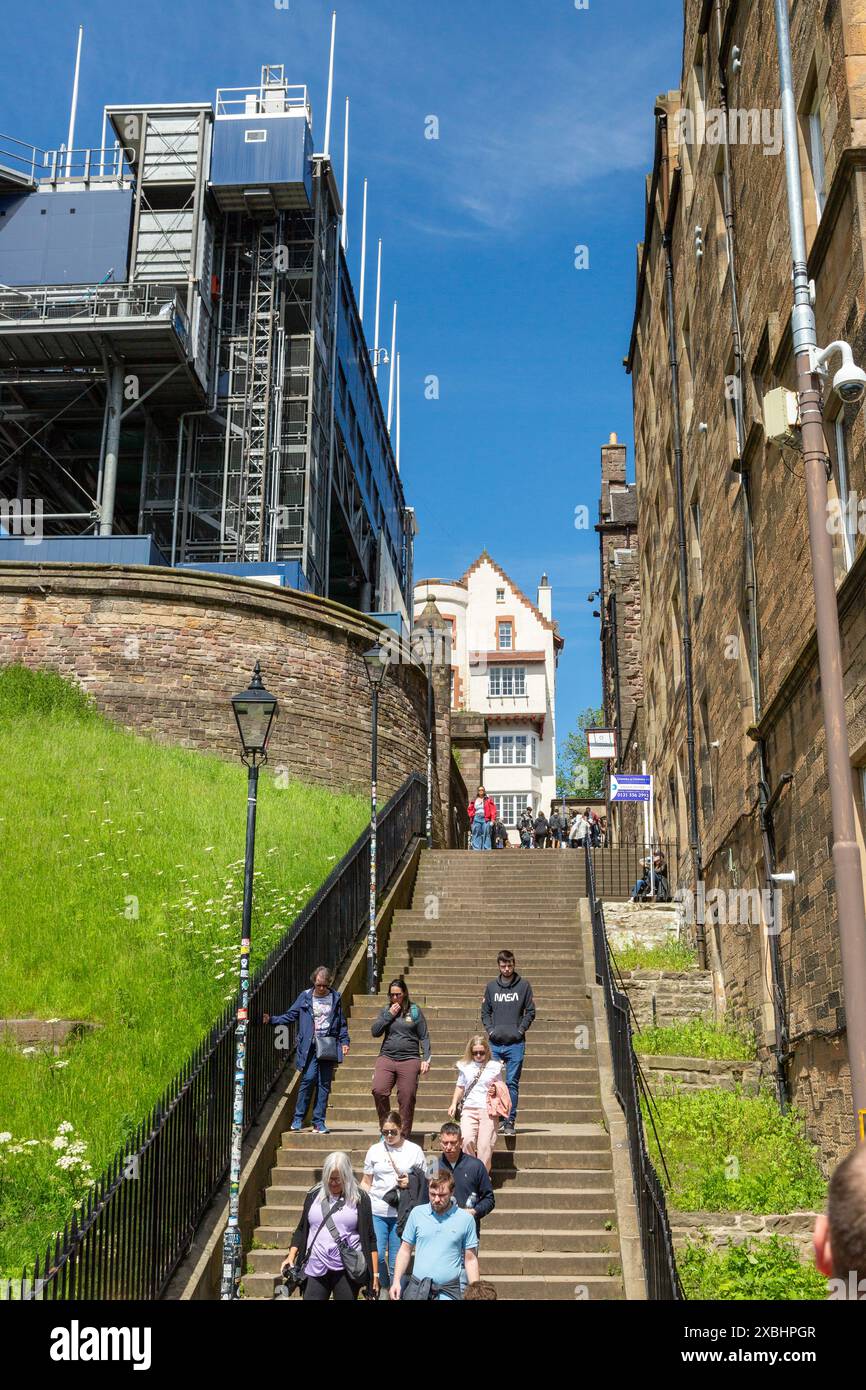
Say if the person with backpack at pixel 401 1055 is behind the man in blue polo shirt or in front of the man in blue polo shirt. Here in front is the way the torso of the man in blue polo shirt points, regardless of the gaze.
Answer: behind

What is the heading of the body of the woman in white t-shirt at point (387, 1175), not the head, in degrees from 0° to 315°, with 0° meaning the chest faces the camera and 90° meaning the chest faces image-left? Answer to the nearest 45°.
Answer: approximately 0°

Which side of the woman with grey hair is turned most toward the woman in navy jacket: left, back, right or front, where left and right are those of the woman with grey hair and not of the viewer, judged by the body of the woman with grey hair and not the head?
back

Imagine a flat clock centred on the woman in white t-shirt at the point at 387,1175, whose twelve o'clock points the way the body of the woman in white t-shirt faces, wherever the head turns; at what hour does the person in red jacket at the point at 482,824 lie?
The person in red jacket is roughly at 6 o'clock from the woman in white t-shirt.

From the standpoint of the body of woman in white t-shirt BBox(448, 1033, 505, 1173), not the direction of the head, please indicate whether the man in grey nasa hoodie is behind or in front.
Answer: behind

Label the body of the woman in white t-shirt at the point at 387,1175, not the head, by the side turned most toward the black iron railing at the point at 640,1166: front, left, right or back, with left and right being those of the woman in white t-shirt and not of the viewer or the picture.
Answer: left

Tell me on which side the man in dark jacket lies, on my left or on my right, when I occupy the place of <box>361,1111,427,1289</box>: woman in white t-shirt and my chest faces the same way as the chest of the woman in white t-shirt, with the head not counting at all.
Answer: on my left
